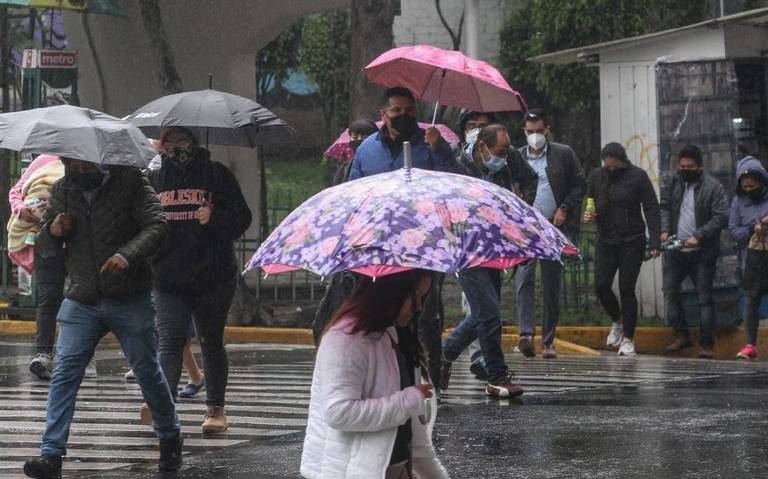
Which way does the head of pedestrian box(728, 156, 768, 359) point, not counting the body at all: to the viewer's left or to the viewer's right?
to the viewer's left

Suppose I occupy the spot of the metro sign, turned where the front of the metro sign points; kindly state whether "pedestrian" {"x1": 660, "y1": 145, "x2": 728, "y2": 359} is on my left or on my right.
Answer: on my left

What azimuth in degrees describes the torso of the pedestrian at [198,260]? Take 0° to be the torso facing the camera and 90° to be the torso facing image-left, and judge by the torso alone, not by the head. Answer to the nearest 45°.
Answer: approximately 0°

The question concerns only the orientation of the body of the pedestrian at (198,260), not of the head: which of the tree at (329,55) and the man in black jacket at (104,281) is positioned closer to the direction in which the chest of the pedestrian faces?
the man in black jacket

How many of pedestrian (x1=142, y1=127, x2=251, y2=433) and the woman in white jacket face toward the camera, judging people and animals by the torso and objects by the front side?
1
